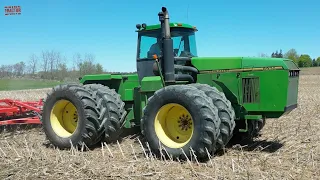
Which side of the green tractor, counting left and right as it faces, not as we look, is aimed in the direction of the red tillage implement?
back

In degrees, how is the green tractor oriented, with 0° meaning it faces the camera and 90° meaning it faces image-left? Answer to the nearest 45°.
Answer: approximately 315°
